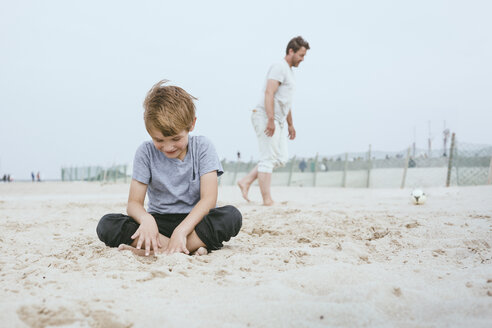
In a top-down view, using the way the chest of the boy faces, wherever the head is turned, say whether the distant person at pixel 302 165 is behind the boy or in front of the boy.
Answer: behind

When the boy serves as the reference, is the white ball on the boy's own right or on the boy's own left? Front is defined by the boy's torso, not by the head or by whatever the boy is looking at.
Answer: on the boy's own left

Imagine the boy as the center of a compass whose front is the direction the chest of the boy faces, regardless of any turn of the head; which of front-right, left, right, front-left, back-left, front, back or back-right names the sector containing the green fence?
back-left

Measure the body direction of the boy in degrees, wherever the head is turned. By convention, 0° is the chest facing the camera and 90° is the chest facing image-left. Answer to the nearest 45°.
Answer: approximately 0°

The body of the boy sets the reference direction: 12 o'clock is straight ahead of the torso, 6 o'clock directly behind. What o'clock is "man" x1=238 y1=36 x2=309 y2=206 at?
The man is roughly at 7 o'clock from the boy.
